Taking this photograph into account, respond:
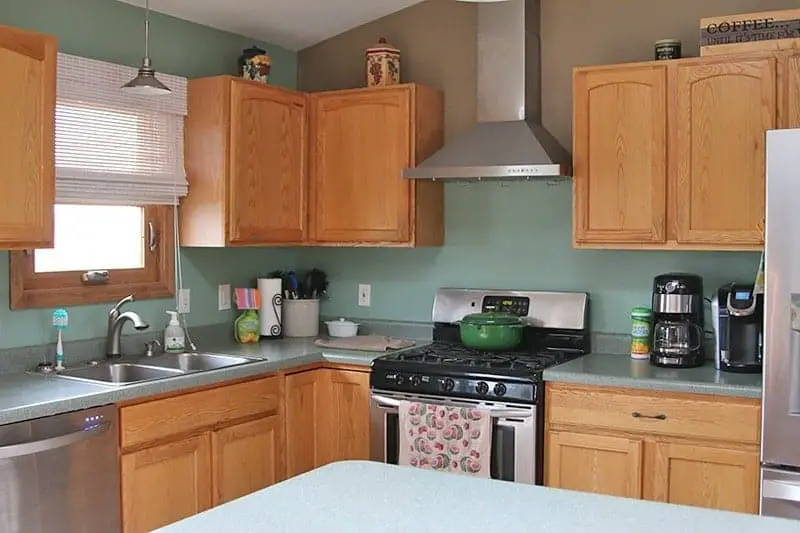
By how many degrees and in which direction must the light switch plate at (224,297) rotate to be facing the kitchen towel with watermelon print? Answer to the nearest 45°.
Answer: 0° — it already faces it

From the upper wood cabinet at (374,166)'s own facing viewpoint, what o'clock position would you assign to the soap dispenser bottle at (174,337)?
The soap dispenser bottle is roughly at 1 o'clock from the upper wood cabinet.

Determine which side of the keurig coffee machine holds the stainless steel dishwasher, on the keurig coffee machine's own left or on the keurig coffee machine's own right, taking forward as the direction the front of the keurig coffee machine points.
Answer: on the keurig coffee machine's own right

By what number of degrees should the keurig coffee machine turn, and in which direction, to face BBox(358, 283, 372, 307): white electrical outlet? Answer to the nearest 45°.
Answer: approximately 90° to its right

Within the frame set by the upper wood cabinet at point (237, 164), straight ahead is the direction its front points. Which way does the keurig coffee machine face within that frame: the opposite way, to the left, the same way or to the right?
to the right

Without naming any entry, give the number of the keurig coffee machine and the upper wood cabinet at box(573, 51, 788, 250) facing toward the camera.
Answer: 2

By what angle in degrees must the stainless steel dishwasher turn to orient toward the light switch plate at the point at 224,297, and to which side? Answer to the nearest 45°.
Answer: approximately 90° to its left
